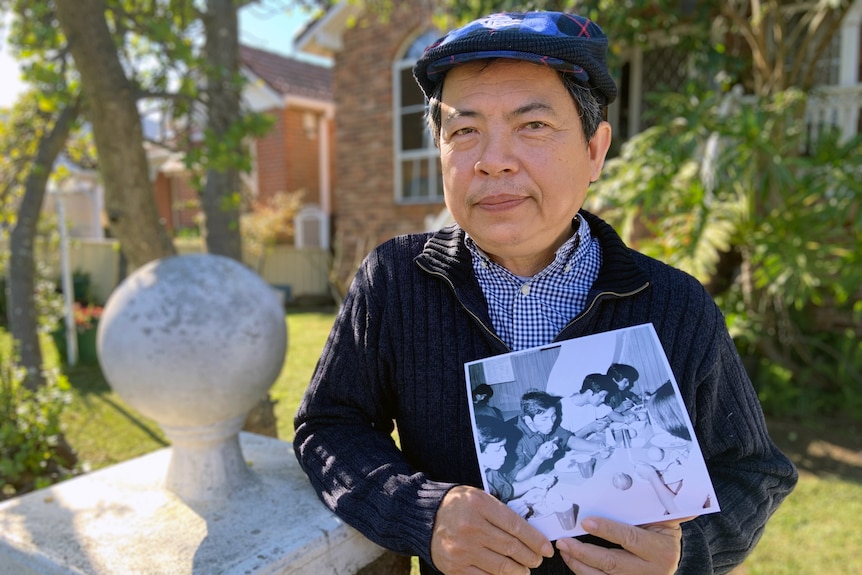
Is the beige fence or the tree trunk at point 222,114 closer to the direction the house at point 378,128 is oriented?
the tree trunk

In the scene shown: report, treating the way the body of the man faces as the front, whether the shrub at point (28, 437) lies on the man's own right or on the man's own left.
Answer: on the man's own right

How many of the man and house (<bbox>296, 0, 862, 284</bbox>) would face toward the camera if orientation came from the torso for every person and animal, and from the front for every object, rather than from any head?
2

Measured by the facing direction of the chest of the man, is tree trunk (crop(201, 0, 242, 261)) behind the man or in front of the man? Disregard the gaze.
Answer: behind

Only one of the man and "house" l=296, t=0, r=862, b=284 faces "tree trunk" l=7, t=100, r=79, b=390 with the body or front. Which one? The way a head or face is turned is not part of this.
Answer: the house

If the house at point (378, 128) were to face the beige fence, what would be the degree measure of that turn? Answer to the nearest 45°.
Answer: approximately 135° to its right

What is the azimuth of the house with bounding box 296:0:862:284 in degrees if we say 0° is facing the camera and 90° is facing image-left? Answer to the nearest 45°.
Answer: approximately 0°

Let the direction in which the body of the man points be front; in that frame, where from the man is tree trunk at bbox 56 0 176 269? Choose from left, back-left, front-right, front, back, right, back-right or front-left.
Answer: back-right
